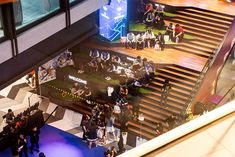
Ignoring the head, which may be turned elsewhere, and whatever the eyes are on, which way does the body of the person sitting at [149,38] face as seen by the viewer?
toward the camera

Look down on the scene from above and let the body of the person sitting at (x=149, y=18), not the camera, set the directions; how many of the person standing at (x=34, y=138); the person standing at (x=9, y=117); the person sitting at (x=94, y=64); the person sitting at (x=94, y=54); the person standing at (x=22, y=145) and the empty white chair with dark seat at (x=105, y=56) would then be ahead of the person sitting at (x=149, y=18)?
6

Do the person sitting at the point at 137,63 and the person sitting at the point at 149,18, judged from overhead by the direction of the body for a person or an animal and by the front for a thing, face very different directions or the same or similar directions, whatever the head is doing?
same or similar directions

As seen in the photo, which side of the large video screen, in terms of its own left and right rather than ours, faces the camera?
front

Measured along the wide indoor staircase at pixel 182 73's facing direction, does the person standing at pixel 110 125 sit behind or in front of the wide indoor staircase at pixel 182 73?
in front

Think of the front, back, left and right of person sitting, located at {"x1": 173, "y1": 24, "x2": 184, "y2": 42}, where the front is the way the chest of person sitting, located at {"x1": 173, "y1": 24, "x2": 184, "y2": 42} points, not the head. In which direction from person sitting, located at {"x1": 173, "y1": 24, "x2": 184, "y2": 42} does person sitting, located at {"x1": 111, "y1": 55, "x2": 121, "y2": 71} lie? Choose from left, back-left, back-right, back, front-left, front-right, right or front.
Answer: front

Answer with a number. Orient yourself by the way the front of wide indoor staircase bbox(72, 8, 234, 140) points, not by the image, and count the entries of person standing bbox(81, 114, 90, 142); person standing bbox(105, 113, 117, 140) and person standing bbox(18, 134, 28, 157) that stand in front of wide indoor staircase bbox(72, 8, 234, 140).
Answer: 3

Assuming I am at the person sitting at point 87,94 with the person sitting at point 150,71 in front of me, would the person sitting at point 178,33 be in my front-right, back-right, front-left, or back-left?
front-left

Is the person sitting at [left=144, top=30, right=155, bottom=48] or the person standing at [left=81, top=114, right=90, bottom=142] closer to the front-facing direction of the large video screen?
the person standing

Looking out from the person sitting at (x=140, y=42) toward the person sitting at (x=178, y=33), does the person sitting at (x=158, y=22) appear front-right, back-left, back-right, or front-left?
front-left

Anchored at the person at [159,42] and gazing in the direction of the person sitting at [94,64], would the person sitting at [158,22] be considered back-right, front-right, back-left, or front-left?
back-right

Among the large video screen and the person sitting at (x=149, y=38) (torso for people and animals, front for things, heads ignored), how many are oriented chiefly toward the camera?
2

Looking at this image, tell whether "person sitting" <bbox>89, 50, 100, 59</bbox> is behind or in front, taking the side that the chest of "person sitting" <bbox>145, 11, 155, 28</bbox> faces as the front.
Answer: in front

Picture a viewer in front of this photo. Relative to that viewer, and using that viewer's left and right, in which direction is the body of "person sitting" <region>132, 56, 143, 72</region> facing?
facing the viewer and to the left of the viewer

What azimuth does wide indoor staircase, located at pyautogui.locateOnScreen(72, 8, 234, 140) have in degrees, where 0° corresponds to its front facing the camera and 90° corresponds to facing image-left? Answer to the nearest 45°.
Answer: approximately 45°

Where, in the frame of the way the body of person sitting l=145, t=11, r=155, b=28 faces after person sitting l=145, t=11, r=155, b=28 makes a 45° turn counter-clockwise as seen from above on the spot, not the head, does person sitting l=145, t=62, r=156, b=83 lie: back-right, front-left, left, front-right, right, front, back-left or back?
front

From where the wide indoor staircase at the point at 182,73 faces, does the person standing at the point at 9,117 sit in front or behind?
in front

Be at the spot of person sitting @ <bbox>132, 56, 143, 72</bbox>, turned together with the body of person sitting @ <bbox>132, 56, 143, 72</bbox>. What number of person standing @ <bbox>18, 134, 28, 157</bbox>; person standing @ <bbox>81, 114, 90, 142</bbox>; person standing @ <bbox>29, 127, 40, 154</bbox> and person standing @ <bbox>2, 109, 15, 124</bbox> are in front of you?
4
